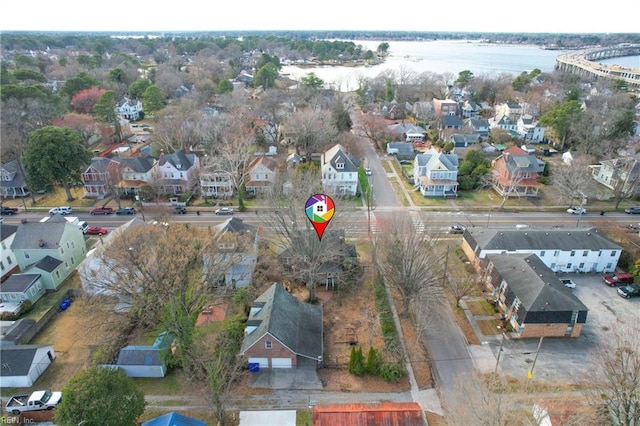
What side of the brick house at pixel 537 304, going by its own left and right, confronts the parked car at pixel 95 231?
front

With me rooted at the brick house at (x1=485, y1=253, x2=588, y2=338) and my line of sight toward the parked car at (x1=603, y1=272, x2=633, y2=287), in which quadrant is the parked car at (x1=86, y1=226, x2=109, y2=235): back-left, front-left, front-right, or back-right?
back-left

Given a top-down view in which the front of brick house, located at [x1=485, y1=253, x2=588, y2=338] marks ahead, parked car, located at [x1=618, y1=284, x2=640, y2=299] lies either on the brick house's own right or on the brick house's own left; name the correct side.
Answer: on the brick house's own right

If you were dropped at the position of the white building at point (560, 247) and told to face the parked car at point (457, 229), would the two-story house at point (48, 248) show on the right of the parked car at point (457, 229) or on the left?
left

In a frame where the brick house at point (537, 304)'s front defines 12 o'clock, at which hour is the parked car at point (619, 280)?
The parked car is roughly at 4 o'clock from the brick house.

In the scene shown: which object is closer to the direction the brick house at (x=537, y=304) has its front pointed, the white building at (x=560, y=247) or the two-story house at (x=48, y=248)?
the two-story house

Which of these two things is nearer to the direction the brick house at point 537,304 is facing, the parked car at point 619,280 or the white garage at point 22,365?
the white garage

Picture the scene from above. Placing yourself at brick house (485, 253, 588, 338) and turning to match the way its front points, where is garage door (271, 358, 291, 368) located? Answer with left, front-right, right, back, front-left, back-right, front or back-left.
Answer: front-left

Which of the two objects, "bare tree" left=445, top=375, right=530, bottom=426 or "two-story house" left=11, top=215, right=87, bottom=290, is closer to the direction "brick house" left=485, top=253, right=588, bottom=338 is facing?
the two-story house

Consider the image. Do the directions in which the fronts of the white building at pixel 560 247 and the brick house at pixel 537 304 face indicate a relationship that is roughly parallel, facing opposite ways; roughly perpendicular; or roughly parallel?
roughly perpendicular

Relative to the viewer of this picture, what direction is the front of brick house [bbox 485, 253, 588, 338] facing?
facing to the left of the viewer

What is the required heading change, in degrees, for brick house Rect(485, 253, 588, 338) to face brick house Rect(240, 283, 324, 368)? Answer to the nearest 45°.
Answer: approximately 45° to its left

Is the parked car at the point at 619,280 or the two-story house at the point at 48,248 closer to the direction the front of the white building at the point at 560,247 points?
the two-story house
